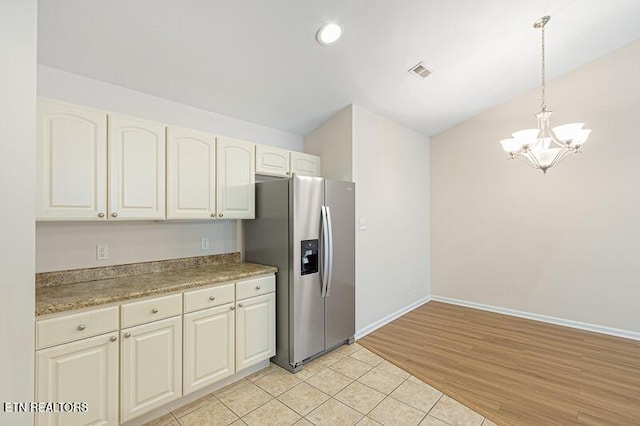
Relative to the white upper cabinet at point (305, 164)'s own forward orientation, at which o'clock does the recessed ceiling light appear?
The recessed ceiling light is roughly at 1 o'clock from the white upper cabinet.

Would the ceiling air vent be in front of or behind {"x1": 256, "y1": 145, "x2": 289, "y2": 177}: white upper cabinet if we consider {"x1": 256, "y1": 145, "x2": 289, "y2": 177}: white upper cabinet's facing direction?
in front

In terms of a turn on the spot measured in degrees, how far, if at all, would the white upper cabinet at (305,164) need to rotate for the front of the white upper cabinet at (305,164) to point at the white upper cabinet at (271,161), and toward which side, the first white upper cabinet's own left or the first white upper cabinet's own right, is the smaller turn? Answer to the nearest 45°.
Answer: approximately 90° to the first white upper cabinet's own right

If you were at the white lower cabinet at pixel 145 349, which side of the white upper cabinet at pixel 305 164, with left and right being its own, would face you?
right

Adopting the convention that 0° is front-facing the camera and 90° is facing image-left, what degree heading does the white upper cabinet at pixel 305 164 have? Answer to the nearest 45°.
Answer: approximately 315°

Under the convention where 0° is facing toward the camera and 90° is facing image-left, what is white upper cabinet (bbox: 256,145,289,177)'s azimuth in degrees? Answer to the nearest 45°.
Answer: approximately 315°

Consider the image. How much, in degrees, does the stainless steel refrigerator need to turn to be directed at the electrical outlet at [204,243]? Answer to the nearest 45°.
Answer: approximately 135° to its right
